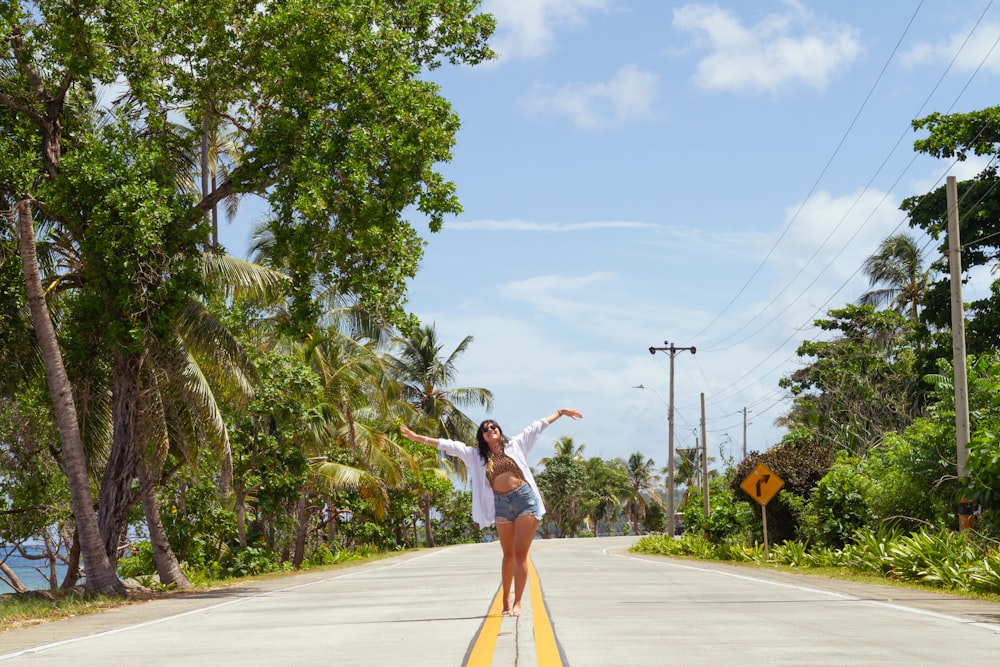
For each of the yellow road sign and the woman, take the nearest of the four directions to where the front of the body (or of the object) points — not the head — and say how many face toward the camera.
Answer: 2

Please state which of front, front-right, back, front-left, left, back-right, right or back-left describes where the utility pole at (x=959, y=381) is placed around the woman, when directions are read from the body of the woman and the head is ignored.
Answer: back-left

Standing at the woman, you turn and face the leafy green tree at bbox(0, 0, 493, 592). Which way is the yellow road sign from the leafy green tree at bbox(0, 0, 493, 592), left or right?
right

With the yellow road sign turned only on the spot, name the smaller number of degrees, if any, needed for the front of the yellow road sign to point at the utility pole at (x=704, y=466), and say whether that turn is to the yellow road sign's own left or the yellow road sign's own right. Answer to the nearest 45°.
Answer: approximately 180°

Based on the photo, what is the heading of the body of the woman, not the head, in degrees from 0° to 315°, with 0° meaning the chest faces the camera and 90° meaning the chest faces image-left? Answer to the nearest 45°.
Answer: approximately 0°

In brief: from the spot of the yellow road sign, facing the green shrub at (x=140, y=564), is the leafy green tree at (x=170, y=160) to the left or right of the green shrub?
left

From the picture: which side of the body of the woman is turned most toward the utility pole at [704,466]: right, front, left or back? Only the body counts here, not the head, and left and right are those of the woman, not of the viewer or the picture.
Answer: back

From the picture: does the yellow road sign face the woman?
yes
